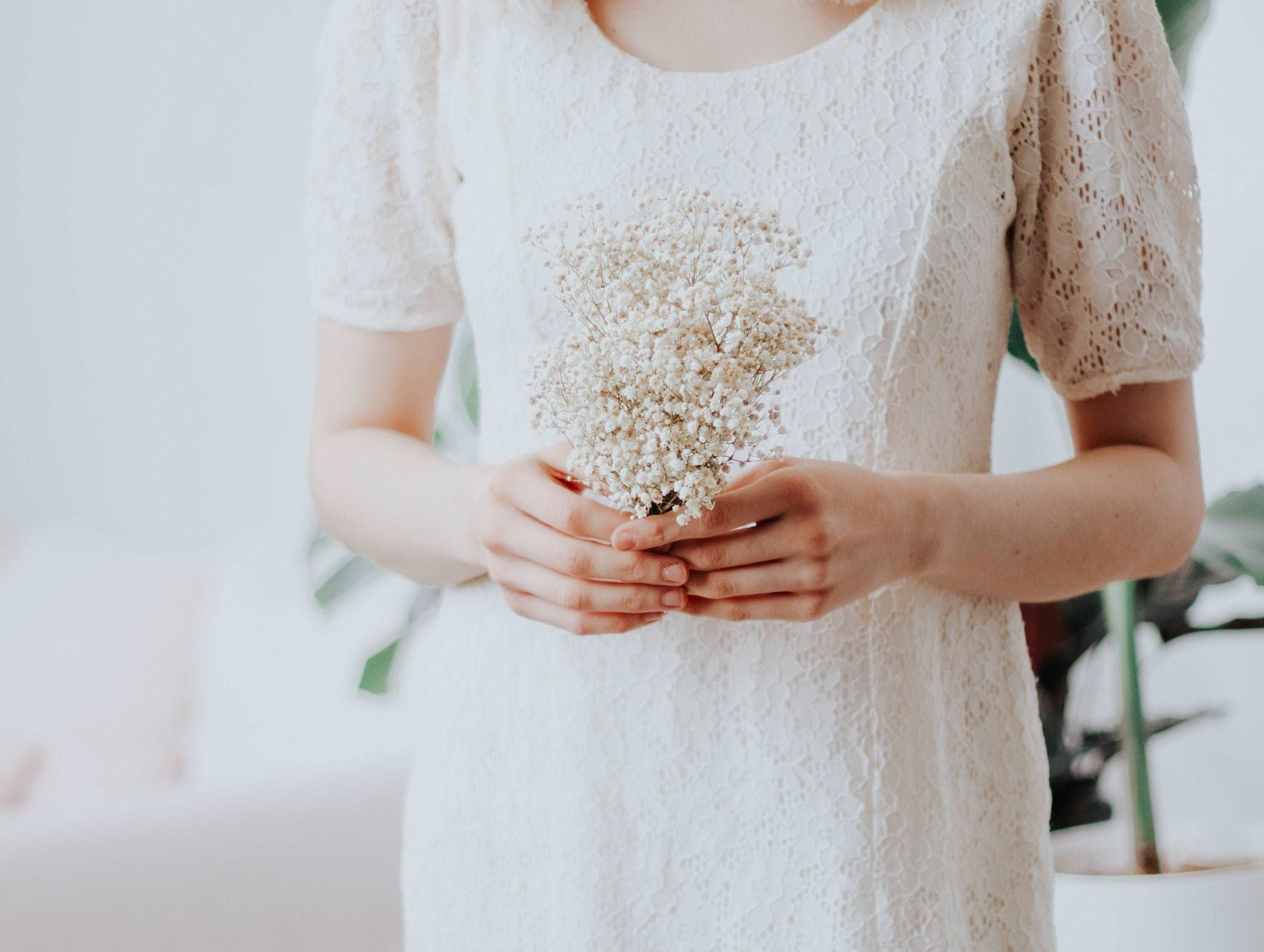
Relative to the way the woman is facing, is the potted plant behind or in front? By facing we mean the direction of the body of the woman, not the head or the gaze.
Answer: behind

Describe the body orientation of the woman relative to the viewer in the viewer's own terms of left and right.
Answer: facing the viewer
